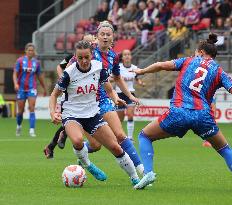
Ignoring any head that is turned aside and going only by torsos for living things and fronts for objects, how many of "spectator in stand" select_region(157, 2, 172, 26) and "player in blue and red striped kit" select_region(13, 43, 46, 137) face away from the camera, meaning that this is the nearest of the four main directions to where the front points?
0

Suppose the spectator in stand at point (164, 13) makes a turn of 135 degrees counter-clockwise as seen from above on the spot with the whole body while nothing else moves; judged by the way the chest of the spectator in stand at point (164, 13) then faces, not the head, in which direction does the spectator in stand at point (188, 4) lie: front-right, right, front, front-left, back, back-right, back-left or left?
front

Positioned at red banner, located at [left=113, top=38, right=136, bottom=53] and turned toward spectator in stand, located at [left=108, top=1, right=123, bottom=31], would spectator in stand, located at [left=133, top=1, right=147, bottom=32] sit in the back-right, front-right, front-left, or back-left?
front-right

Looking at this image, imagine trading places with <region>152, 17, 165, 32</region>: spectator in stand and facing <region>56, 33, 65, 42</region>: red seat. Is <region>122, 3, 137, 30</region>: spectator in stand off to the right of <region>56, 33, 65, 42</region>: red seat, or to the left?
right

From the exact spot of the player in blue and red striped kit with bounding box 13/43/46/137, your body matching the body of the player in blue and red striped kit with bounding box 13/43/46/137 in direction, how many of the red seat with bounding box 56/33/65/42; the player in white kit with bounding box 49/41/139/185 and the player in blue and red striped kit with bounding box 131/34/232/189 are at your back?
1

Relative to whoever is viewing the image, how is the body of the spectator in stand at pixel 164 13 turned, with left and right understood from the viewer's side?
facing the viewer and to the left of the viewer

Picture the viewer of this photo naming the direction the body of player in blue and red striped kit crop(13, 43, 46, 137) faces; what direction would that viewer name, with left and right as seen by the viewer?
facing the viewer

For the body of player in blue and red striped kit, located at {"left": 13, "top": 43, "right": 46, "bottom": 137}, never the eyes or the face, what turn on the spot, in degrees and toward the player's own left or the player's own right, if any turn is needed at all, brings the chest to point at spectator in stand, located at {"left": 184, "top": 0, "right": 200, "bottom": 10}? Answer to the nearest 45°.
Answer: approximately 135° to the player's own left

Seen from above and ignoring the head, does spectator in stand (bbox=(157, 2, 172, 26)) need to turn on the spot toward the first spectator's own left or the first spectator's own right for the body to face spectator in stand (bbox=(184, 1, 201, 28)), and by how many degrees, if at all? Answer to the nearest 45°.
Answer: approximately 90° to the first spectator's own left
